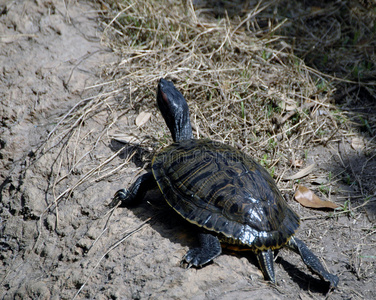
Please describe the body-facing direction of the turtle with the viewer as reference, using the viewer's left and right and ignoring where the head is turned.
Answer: facing away from the viewer and to the left of the viewer

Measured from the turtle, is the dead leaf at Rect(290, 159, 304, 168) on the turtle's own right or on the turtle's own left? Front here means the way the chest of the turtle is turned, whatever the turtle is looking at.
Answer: on the turtle's own right

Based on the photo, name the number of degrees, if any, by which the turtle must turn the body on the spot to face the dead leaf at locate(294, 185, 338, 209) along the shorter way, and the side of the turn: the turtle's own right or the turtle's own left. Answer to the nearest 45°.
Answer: approximately 90° to the turtle's own right
